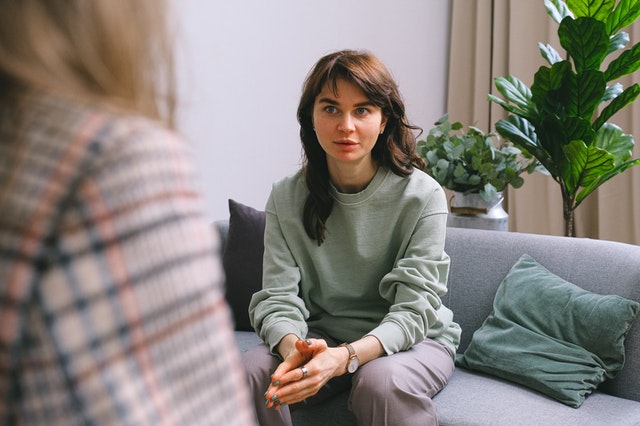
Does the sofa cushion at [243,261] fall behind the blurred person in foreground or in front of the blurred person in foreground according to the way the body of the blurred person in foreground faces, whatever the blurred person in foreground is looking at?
in front

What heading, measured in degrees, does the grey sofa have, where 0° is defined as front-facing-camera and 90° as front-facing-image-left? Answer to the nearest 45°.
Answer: approximately 45°

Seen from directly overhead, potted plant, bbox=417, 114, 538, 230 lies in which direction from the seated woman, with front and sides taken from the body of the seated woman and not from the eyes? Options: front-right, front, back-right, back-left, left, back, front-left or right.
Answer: back

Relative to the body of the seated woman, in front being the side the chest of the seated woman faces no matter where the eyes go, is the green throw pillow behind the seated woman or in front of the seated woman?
behind

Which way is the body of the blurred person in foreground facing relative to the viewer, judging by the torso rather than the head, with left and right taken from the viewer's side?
facing away from the viewer and to the right of the viewer

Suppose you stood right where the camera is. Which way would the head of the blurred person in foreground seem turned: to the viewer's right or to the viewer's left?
to the viewer's right
